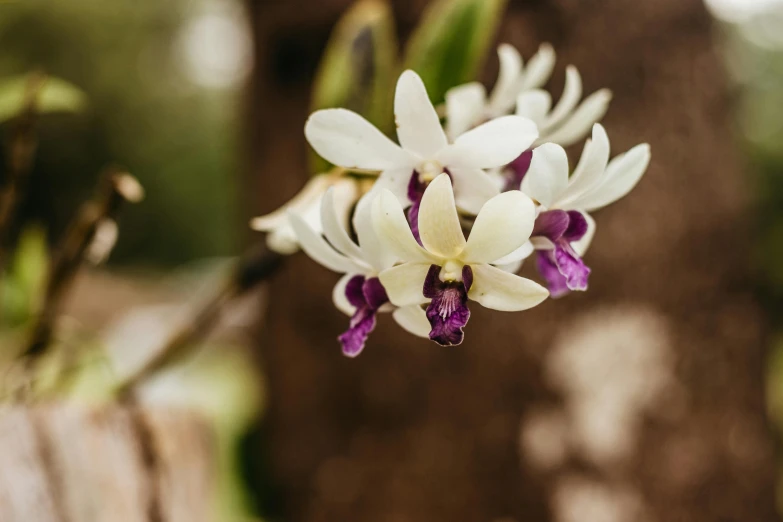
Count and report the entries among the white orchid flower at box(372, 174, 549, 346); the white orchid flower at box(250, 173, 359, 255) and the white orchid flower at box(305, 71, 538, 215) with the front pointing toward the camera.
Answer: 2

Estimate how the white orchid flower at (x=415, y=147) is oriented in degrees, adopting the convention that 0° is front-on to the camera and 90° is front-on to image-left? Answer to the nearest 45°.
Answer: approximately 0°

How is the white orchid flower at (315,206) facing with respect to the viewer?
to the viewer's left

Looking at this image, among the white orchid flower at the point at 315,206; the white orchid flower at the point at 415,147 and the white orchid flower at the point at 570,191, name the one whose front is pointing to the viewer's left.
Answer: the white orchid flower at the point at 315,206

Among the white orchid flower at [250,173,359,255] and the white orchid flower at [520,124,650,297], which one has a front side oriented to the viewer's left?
the white orchid flower at [250,173,359,255]

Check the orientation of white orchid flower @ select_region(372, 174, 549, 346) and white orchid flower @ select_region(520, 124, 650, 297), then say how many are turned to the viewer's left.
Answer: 0
